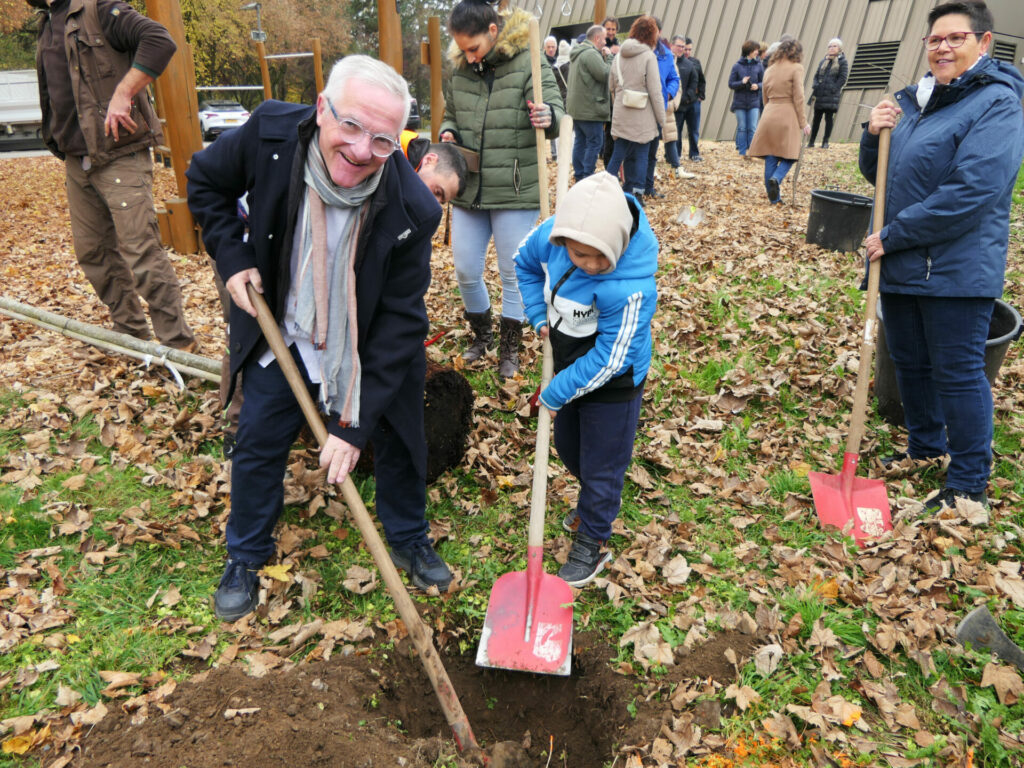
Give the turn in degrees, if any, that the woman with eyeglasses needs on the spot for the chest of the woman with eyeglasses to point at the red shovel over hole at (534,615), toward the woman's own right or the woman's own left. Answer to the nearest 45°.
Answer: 0° — they already face it

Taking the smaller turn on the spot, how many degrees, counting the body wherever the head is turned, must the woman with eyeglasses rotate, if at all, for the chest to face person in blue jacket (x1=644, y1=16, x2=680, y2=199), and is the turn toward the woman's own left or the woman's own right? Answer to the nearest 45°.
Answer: approximately 90° to the woman's own right

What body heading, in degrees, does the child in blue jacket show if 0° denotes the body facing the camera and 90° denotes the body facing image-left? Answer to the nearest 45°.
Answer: approximately 45°

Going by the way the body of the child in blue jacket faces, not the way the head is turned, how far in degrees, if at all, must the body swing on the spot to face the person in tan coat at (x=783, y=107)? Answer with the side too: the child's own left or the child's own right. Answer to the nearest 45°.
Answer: approximately 135° to the child's own right

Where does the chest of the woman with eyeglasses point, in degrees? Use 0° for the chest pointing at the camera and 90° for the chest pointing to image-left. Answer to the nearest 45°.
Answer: approximately 45°

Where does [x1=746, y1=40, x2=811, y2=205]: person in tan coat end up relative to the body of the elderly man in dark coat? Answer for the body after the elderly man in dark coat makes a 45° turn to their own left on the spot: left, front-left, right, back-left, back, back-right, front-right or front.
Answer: left

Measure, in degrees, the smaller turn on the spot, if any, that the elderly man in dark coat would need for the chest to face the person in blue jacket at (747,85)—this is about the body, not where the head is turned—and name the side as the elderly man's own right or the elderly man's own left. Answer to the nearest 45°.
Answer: approximately 135° to the elderly man's own left
